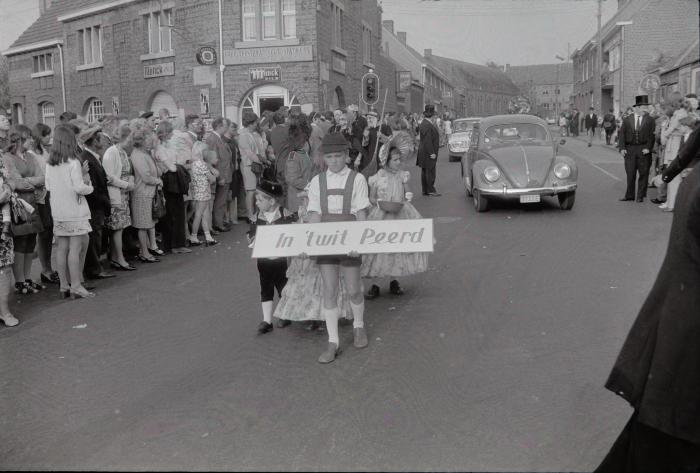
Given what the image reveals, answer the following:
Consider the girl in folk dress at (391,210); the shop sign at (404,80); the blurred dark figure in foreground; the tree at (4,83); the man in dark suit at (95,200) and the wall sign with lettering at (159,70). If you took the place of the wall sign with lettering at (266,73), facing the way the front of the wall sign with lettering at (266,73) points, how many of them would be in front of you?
3

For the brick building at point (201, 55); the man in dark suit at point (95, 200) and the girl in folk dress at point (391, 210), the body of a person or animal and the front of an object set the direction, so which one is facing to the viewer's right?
the man in dark suit

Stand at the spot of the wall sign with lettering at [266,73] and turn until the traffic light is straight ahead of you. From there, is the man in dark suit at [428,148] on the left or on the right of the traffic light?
right

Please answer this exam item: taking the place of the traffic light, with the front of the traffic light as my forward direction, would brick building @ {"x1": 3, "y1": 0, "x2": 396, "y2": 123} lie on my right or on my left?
on my right

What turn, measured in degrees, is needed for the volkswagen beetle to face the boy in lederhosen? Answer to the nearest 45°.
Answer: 0° — it already faces them

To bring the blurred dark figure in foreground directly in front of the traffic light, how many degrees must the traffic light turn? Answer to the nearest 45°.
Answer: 0° — it already faces them

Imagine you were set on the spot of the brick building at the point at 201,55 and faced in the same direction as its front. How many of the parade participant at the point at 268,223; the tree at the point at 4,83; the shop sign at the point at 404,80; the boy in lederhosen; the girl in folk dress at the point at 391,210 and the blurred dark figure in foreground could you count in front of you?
4
